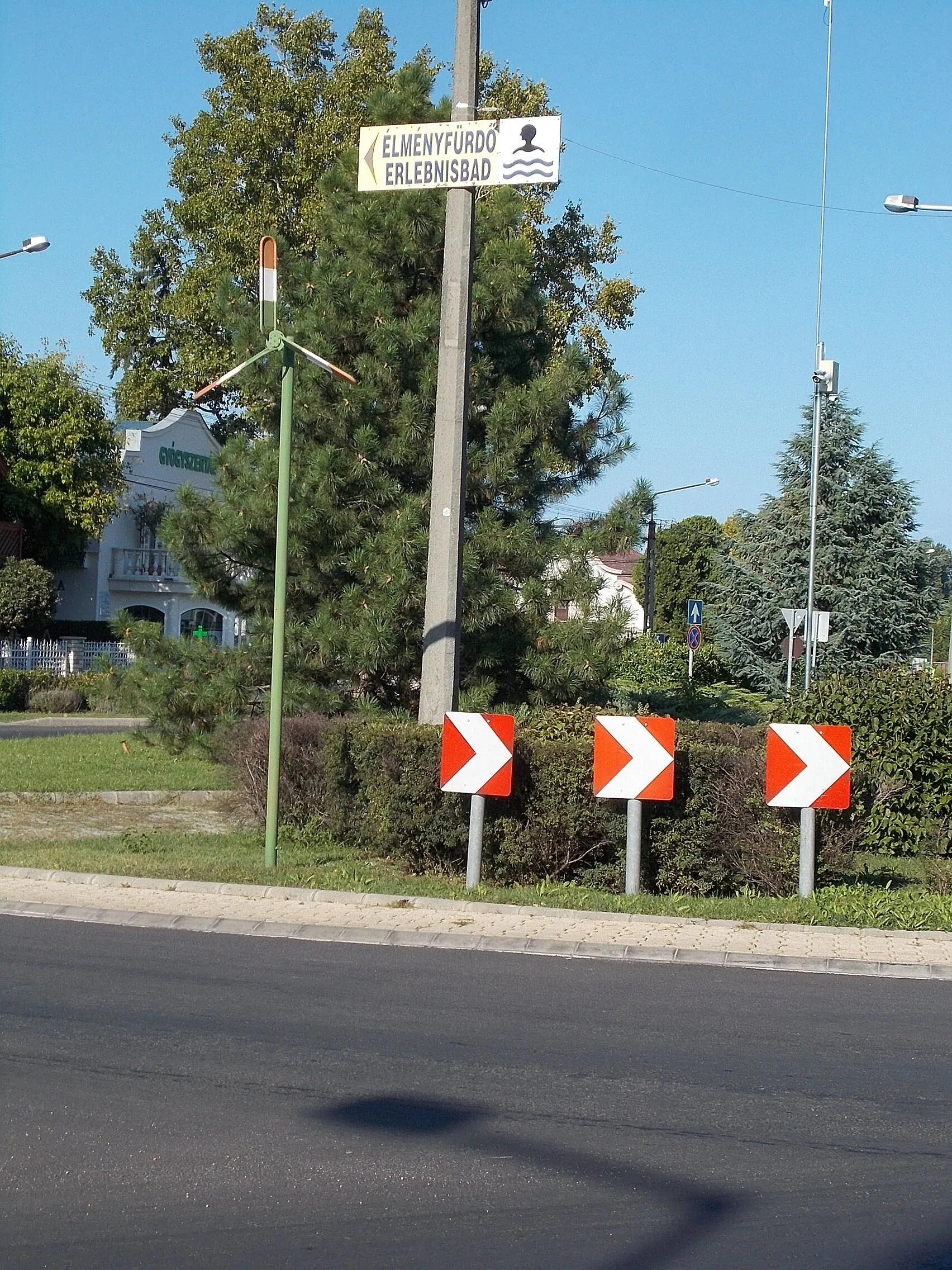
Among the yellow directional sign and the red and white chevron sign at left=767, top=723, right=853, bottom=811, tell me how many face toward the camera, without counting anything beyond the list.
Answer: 2

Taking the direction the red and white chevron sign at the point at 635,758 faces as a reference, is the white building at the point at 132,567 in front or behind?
behind

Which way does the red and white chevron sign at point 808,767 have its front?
toward the camera

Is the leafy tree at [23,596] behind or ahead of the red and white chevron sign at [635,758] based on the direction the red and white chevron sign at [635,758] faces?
behind

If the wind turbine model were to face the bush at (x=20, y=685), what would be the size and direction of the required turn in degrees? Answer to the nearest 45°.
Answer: approximately 135° to its right

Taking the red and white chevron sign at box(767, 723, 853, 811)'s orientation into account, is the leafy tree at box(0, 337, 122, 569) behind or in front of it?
behind

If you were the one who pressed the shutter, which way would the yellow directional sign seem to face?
facing the viewer

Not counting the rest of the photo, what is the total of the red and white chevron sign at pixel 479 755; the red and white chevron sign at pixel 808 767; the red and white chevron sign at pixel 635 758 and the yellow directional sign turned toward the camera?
4

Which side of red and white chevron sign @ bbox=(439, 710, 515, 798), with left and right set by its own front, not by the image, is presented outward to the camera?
front

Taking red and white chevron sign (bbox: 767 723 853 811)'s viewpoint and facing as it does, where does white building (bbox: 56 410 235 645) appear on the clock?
The white building is roughly at 5 o'clock from the red and white chevron sign.

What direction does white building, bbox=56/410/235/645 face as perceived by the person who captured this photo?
facing the viewer and to the right of the viewer

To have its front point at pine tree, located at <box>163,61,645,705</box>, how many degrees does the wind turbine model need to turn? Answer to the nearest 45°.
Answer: approximately 135° to its right

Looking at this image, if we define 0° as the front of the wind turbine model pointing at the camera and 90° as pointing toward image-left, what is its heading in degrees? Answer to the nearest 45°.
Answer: approximately 45°
